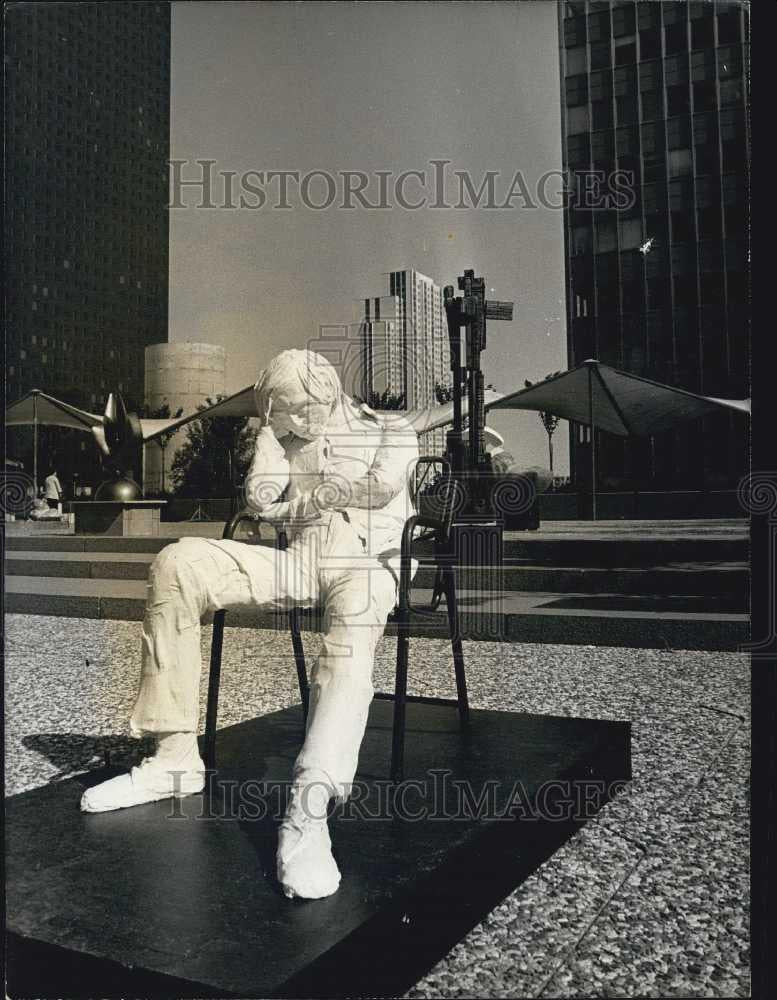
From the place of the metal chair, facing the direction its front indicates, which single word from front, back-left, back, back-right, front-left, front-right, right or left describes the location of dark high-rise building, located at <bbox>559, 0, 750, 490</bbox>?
back

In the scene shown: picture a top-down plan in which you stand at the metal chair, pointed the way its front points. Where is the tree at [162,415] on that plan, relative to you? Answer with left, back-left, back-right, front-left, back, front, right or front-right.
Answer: right

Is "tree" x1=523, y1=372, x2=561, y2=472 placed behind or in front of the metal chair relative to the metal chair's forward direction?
behind

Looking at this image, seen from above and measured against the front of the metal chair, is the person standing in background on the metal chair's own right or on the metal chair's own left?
on the metal chair's own right

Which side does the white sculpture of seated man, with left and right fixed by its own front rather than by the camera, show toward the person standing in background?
right

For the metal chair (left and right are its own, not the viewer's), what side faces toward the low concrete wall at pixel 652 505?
back

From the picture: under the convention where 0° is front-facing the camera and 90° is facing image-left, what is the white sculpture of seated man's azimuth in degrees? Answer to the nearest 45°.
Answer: approximately 45°

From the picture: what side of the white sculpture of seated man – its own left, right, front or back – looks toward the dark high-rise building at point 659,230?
back
